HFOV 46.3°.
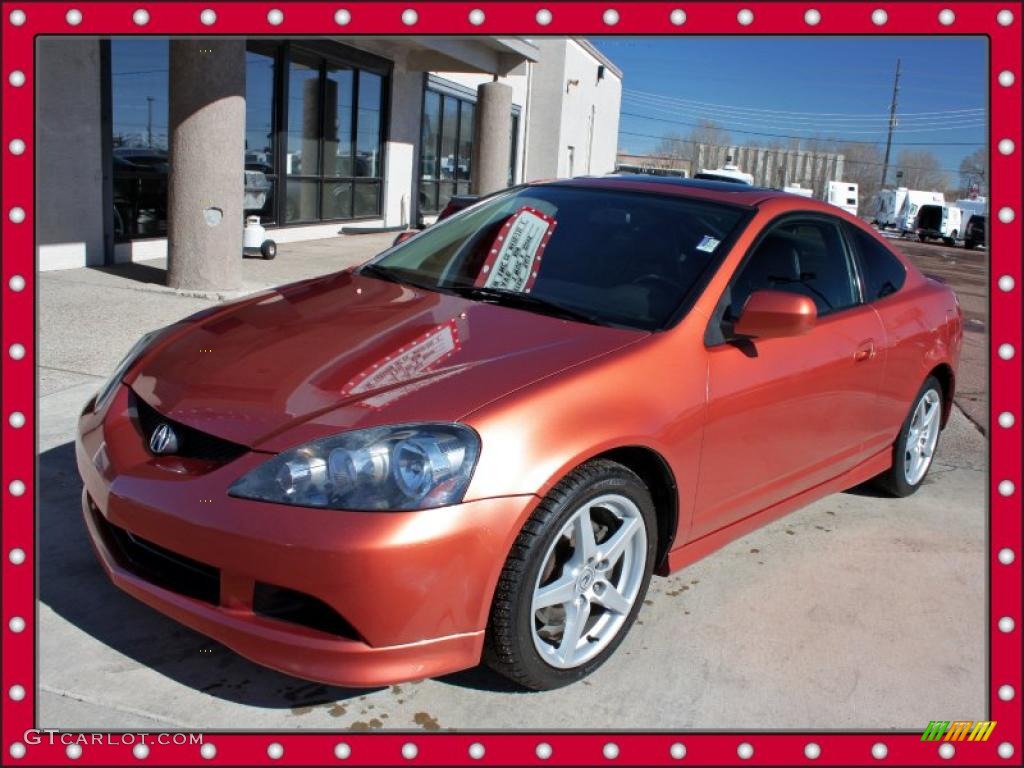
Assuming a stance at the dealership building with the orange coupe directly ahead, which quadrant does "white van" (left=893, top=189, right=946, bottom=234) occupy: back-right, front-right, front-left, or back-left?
back-left

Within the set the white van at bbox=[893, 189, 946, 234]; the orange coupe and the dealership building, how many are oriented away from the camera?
0

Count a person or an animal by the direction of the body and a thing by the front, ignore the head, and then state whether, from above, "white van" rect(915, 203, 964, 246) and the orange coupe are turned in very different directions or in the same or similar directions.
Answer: same or similar directions

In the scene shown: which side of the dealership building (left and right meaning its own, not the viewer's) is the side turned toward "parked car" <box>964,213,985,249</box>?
left

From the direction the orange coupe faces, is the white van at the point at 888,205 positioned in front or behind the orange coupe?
behind

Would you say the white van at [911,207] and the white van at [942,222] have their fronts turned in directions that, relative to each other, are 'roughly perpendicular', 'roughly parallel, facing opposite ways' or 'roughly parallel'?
roughly parallel

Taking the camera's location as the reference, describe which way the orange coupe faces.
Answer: facing the viewer and to the left of the viewer

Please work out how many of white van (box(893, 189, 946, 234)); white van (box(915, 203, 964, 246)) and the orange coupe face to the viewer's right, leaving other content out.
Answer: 0

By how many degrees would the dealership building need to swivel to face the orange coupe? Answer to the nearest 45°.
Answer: approximately 45° to its right

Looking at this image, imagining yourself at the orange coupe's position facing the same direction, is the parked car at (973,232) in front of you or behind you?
behind

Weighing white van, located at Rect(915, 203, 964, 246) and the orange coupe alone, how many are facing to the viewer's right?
0

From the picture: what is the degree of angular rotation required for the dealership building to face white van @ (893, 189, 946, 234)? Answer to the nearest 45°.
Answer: approximately 90° to its left

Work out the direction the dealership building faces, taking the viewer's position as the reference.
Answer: facing the viewer and to the right of the viewer
